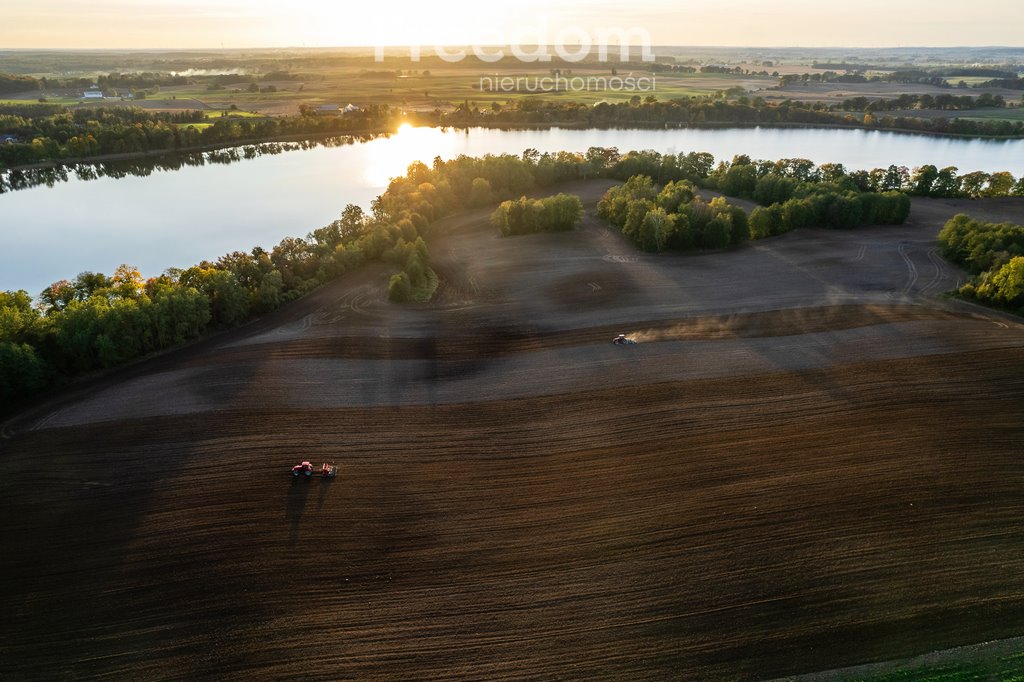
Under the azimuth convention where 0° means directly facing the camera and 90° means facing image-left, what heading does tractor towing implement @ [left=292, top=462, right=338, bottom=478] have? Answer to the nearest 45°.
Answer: approximately 90°
